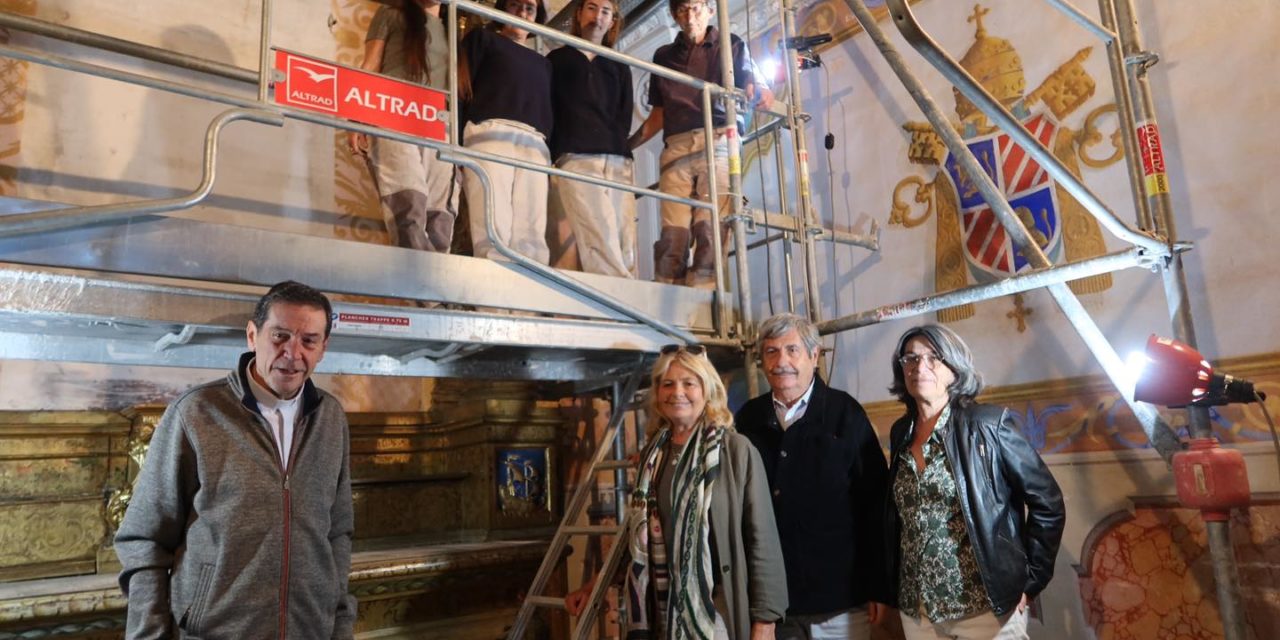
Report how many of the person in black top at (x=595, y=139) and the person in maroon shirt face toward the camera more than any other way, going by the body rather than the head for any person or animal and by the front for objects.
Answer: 2

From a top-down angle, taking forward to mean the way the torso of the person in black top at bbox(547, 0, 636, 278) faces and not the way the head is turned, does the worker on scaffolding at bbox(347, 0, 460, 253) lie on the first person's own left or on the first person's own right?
on the first person's own right

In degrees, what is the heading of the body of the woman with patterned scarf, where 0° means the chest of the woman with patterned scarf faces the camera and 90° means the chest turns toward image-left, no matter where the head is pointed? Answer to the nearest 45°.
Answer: approximately 45°

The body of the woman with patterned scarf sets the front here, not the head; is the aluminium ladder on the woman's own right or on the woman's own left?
on the woman's own right

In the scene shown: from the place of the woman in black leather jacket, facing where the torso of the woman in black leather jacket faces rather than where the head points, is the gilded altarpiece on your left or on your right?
on your right

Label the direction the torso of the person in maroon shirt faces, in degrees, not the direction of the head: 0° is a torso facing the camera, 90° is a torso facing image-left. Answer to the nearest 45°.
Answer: approximately 0°
